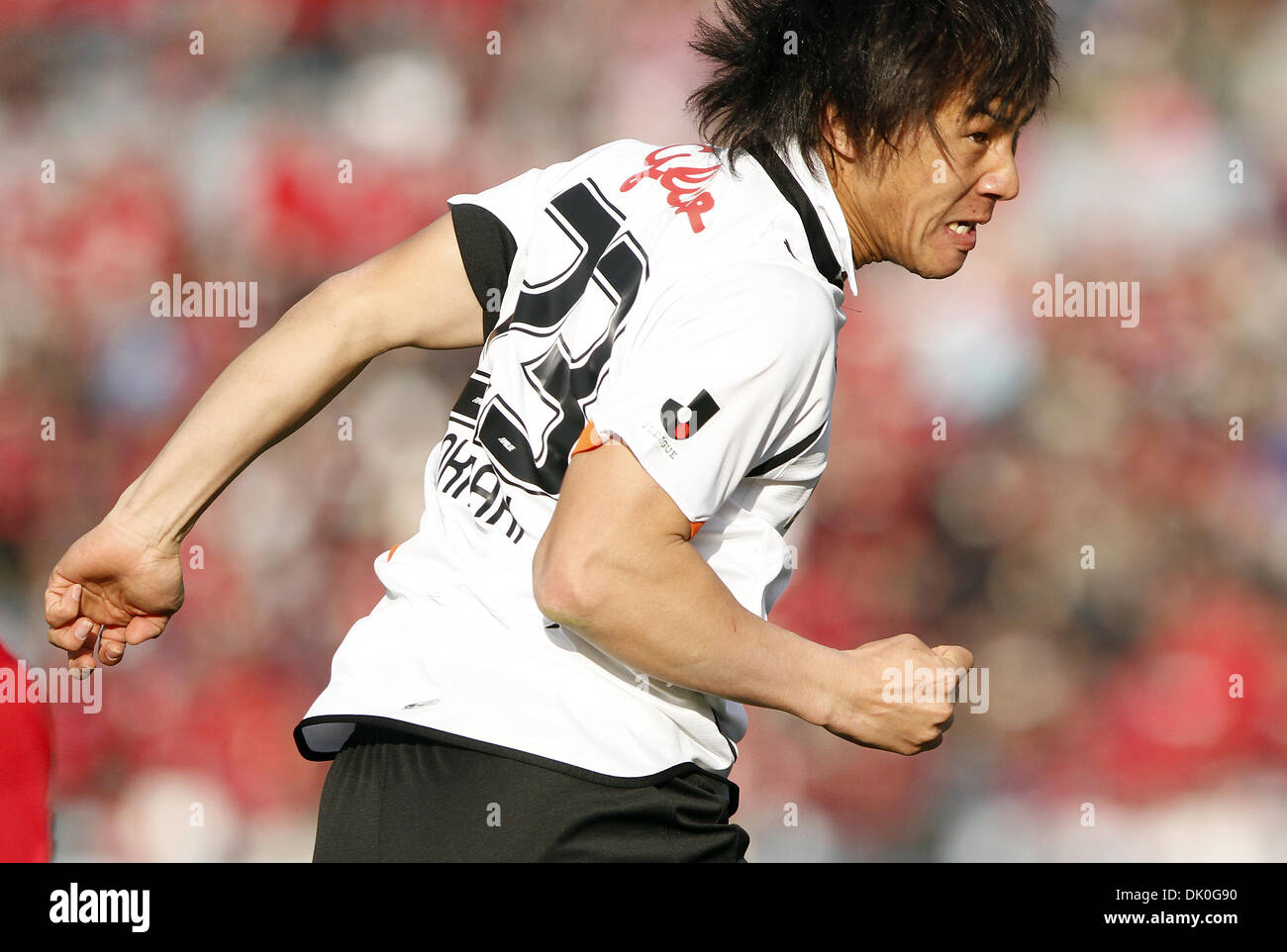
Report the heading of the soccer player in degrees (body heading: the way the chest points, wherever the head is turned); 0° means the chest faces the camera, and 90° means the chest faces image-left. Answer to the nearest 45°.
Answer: approximately 225°

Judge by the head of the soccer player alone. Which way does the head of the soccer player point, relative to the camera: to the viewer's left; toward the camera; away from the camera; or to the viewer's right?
to the viewer's right
